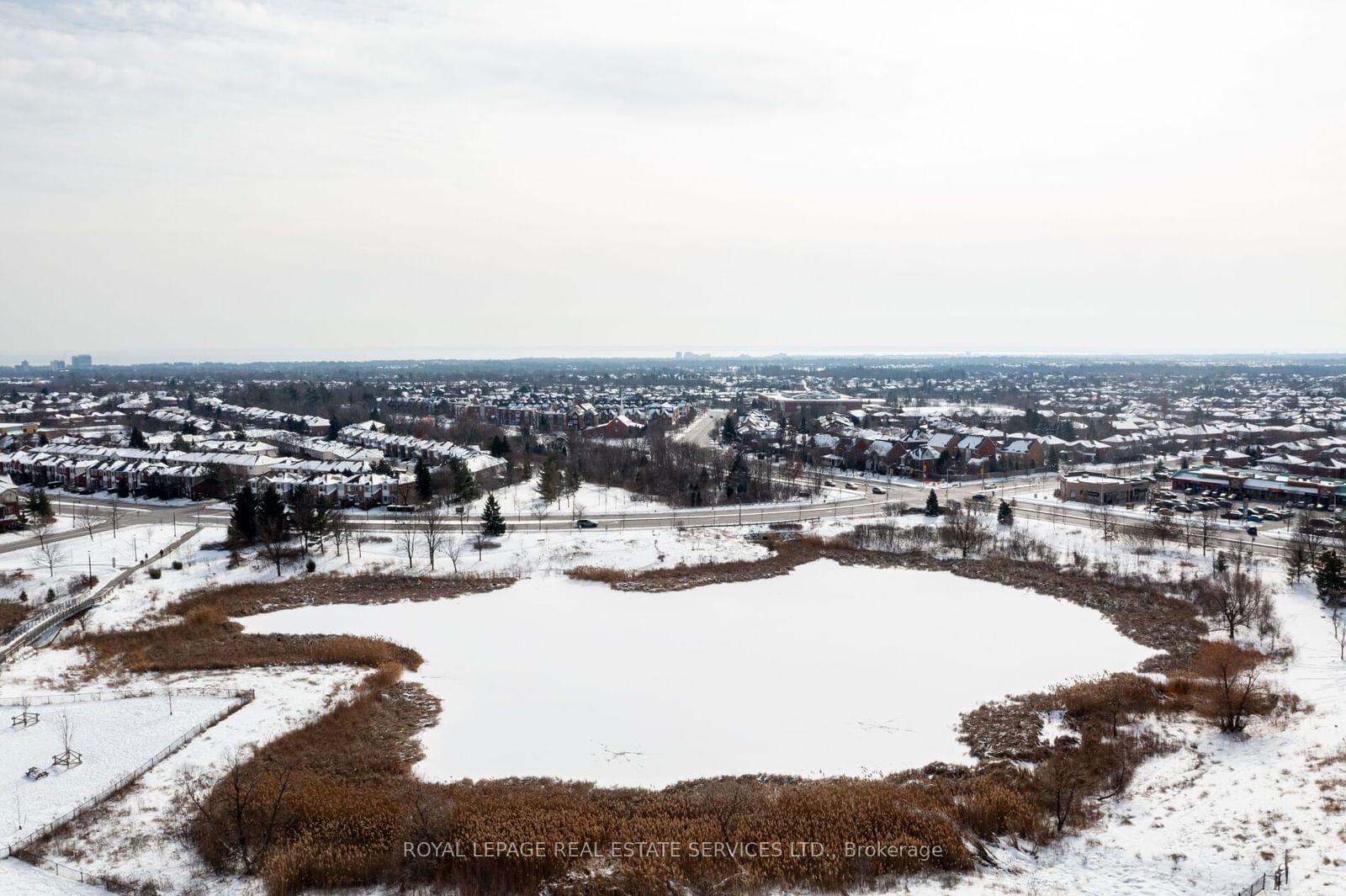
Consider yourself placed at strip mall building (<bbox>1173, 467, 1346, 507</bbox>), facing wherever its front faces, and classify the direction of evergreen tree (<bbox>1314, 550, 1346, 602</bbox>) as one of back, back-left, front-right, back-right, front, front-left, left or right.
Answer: front-left

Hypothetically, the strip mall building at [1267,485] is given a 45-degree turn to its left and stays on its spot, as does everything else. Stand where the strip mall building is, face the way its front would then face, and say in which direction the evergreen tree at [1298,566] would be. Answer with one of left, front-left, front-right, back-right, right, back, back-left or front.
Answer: front

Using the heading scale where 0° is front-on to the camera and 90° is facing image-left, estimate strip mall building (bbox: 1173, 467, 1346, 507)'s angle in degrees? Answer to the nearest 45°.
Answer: approximately 45°

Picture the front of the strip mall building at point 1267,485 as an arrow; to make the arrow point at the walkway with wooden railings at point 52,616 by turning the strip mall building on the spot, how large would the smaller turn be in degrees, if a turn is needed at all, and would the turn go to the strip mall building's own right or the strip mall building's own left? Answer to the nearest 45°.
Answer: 0° — it already faces it

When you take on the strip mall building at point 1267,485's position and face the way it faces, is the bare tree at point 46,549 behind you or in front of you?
in front

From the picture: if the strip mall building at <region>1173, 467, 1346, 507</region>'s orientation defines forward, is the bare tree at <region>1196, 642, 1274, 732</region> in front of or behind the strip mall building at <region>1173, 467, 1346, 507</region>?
in front
